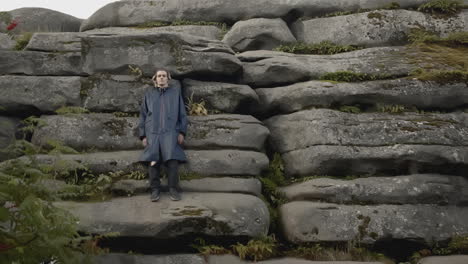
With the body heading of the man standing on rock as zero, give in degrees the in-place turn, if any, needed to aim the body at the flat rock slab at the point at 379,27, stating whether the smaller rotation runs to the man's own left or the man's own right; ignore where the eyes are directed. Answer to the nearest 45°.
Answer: approximately 135° to the man's own left

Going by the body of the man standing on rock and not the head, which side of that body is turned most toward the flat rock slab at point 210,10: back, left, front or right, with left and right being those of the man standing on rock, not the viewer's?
back

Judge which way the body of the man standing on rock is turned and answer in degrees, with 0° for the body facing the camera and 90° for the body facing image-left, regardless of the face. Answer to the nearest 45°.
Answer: approximately 0°

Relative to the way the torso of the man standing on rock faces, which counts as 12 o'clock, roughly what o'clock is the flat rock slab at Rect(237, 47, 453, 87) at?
The flat rock slab is roughly at 8 o'clock from the man standing on rock.

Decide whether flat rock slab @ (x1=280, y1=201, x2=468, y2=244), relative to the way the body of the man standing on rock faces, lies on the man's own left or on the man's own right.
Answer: on the man's own left

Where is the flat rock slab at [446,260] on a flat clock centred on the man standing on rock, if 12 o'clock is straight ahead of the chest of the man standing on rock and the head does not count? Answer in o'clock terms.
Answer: The flat rock slab is roughly at 10 o'clock from the man standing on rock.

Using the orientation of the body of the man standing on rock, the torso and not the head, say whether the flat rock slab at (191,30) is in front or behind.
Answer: behind

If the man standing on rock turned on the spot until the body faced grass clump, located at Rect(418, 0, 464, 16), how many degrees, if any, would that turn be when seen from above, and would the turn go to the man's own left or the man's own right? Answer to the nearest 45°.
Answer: approximately 135° to the man's own left

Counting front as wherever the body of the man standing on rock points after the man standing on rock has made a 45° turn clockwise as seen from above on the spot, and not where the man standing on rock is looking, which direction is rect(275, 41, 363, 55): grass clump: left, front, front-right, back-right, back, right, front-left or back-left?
back

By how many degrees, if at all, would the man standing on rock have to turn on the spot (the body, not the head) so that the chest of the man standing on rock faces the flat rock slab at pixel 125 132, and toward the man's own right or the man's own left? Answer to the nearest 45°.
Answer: approximately 135° to the man's own right

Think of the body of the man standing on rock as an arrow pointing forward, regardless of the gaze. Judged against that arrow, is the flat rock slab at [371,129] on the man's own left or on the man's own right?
on the man's own left

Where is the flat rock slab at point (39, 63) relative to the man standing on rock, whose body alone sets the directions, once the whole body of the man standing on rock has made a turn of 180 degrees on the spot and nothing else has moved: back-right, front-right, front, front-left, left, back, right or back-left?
front-left
